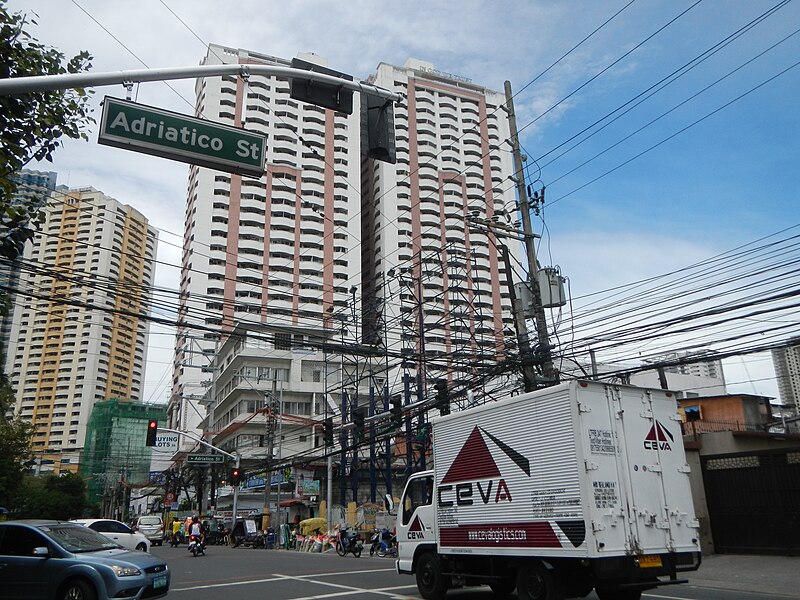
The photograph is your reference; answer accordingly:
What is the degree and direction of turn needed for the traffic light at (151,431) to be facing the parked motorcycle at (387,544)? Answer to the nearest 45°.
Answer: approximately 45° to its left

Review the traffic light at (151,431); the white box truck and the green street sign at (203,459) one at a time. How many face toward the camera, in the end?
2

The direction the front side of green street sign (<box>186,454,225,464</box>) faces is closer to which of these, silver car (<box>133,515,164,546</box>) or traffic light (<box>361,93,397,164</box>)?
the traffic light

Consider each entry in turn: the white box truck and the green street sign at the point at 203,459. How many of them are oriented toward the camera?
1

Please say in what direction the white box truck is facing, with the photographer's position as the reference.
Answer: facing away from the viewer and to the left of the viewer

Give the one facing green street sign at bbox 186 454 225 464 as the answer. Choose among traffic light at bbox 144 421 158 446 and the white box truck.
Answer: the white box truck
